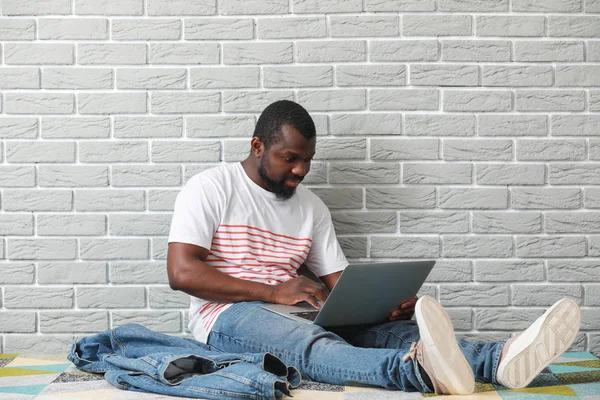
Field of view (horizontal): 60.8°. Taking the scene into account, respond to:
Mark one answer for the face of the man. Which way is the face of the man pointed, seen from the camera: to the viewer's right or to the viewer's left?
to the viewer's right

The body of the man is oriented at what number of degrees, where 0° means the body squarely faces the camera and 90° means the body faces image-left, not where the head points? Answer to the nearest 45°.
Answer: approximately 315°
